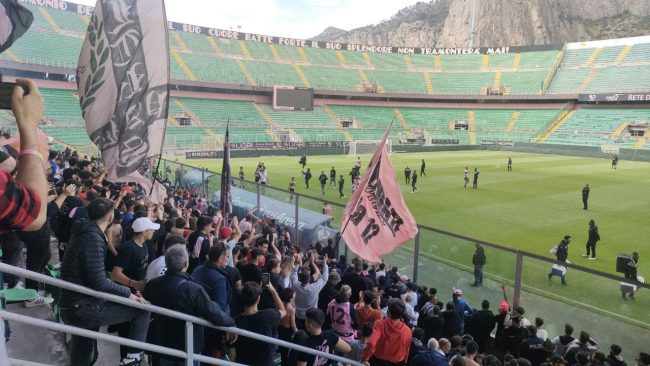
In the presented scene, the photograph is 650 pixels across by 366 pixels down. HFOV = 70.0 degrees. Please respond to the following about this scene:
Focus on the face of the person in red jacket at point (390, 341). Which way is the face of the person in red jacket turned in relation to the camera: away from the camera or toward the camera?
away from the camera

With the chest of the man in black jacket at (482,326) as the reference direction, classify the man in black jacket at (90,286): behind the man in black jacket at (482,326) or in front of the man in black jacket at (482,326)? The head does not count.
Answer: behind

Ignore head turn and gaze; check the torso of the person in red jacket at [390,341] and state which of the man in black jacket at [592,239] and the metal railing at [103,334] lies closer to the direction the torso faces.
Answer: the man in black jacket

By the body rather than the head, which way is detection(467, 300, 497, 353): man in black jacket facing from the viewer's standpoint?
away from the camera

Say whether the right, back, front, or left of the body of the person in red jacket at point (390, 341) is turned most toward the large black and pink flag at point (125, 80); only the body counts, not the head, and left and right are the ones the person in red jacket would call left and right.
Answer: left

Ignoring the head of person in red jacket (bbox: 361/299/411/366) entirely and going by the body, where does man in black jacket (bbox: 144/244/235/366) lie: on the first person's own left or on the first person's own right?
on the first person's own left

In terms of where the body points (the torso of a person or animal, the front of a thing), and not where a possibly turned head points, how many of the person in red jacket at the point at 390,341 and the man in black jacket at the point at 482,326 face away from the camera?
2

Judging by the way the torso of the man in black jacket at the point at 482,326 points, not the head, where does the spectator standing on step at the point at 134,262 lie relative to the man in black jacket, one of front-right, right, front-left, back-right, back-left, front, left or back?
back-left

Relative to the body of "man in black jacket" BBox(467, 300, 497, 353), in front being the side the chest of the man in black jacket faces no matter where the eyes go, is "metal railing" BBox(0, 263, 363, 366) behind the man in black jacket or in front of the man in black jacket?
behind

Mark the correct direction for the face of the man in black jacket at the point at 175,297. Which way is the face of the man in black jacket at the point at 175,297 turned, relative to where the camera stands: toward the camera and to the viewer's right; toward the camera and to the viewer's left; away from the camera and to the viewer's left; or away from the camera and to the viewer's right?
away from the camera and to the viewer's right

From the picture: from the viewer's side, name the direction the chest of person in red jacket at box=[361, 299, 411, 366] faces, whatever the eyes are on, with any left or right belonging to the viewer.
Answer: facing away from the viewer

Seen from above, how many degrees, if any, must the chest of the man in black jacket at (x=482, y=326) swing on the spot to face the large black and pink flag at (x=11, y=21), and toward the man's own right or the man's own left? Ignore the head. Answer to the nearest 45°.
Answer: approximately 135° to the man's own left
